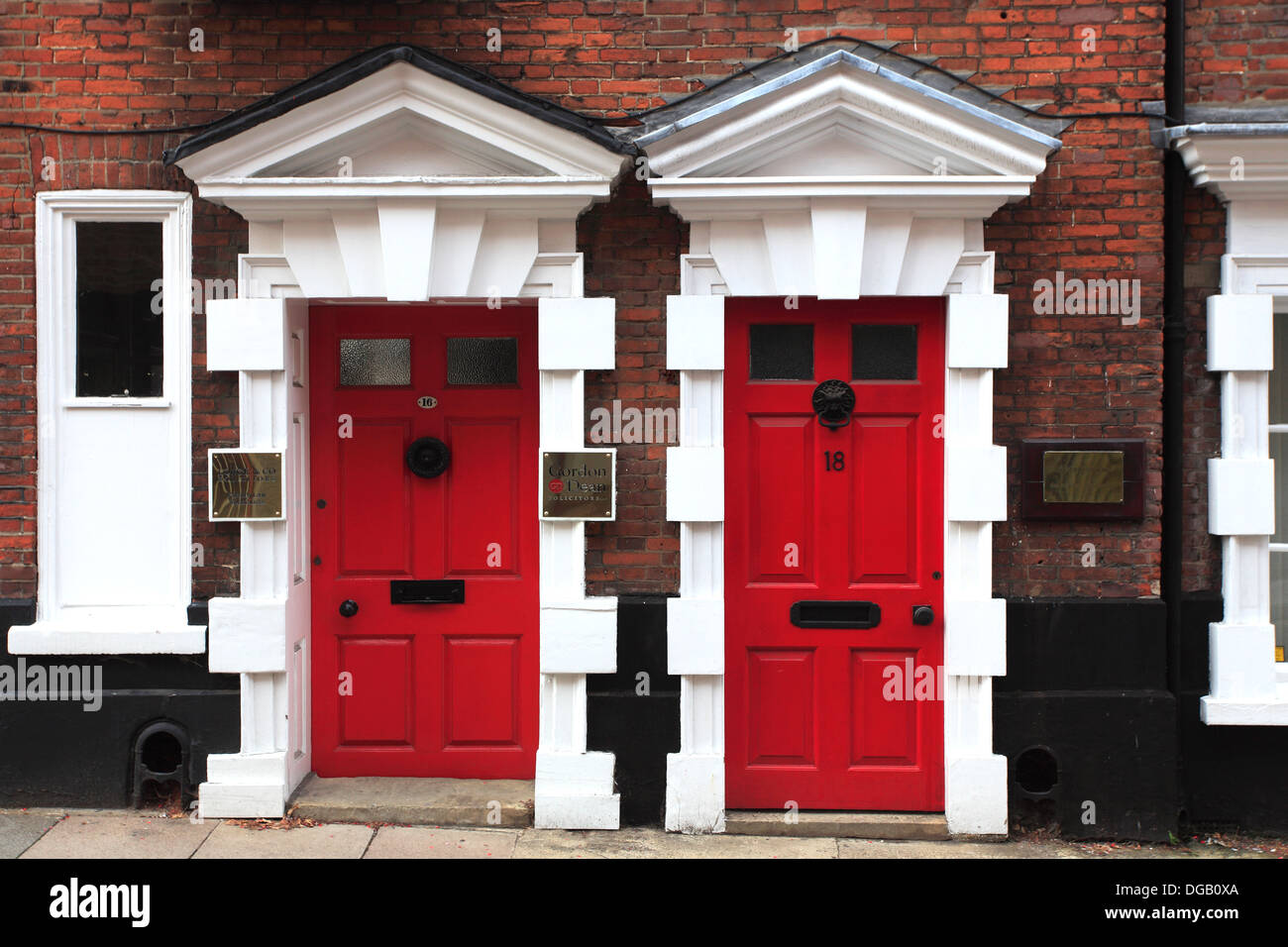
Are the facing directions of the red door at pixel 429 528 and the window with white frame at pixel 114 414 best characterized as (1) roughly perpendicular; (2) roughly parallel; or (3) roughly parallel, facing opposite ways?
roughly parallel

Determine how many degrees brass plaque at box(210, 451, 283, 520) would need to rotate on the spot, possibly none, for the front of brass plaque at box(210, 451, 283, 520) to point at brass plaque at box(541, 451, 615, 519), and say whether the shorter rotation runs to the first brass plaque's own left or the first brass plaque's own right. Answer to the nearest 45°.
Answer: approximately 90° to the first brass plaque's own left

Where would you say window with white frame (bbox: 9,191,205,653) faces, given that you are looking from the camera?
facing the viewer

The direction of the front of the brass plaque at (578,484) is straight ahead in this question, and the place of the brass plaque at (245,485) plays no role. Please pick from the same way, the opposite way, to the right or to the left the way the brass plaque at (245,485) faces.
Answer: the same way

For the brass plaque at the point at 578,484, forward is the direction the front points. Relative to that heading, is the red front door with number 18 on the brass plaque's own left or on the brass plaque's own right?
on the brass plaque's own left

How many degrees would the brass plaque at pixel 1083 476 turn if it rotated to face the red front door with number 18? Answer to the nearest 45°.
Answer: approximately 90° to its right

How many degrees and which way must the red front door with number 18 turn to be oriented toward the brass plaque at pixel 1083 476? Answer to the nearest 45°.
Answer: approximately 90° to its left

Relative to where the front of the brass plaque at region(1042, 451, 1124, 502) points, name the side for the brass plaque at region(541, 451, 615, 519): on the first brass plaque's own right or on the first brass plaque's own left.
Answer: on the first brass plaque's own right

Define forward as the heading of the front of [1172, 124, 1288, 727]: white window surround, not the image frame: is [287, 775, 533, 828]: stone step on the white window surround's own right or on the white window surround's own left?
on the white window surround's own right

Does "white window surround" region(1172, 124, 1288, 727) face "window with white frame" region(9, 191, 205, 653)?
no

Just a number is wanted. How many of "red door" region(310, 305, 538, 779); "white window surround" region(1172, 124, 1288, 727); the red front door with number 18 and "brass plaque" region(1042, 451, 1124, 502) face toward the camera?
4

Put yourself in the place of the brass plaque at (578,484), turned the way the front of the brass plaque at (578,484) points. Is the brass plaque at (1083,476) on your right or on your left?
on your left

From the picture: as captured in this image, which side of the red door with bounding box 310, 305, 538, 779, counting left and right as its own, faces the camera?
front

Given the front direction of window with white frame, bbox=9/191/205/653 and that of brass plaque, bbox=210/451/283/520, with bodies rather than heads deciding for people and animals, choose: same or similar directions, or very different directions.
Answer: same or similar directions

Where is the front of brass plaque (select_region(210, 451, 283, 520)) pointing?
toward the camera
